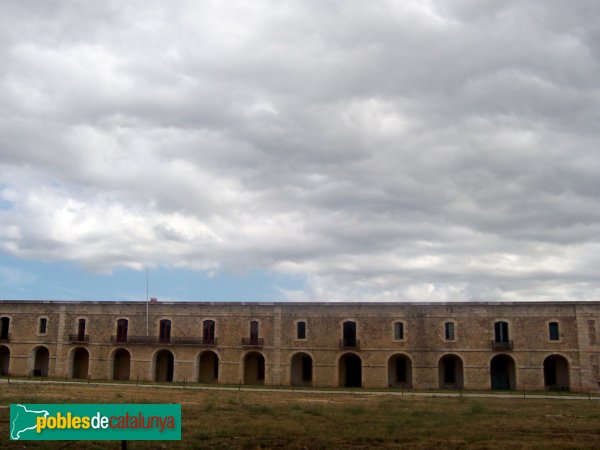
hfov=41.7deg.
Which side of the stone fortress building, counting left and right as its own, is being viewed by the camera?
front
